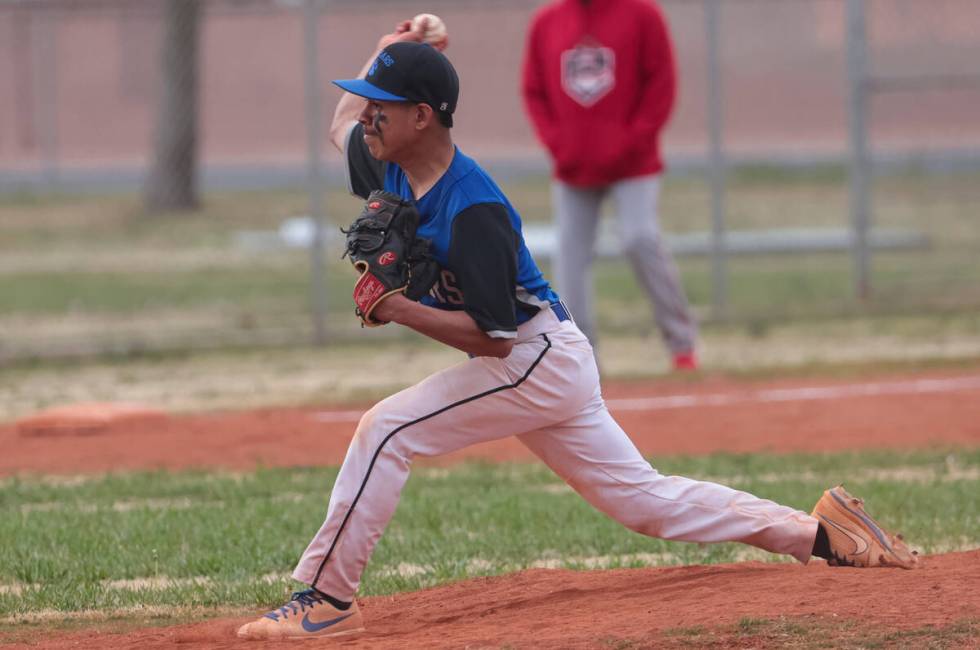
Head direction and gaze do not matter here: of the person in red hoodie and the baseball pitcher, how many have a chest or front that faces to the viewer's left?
1

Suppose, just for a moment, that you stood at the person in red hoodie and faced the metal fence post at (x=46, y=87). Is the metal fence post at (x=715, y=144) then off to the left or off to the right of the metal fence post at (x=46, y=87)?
right

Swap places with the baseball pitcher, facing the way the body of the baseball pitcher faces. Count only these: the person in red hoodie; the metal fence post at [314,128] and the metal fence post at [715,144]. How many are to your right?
3

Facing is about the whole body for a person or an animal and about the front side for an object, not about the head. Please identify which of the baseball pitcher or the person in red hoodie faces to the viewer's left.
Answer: the baseball pitcher

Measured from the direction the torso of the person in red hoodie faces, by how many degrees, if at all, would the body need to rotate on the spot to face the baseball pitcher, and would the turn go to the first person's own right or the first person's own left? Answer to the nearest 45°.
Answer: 0° — they already face them

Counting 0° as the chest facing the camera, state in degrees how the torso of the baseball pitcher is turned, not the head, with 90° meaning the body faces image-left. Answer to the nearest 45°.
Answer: approximately 90°

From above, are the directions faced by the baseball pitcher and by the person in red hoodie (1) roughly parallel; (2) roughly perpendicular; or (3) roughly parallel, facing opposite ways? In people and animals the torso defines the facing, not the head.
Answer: roughly perpendicular

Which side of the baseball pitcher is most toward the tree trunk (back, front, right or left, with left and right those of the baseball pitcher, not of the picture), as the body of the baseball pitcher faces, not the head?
right

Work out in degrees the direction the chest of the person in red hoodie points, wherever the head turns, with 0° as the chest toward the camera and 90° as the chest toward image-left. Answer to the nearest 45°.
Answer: approximately 0°
